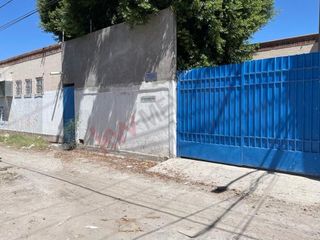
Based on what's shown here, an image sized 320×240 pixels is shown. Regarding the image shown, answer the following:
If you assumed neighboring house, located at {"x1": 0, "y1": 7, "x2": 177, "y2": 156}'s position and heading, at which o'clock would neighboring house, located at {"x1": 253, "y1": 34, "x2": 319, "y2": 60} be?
neighboring house, located at {"x1": 253, "y1": 34, "x2": 319, "y2": 60} is roughly at 7 o'clock from neighboring house, located at {"x1": 0, "y1": 7, "x2": 177, "y2": 156}.

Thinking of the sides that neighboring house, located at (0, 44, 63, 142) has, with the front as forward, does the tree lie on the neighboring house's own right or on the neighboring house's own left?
on the neighboring house's own left

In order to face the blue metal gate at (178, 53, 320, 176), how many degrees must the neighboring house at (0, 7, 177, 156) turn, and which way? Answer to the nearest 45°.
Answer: approximately 90° to its left

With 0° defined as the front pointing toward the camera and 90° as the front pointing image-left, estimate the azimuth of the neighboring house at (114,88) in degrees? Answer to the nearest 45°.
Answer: approximately 45°

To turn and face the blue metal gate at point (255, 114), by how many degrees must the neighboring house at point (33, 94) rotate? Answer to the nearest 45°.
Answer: approximately 45° to its left
